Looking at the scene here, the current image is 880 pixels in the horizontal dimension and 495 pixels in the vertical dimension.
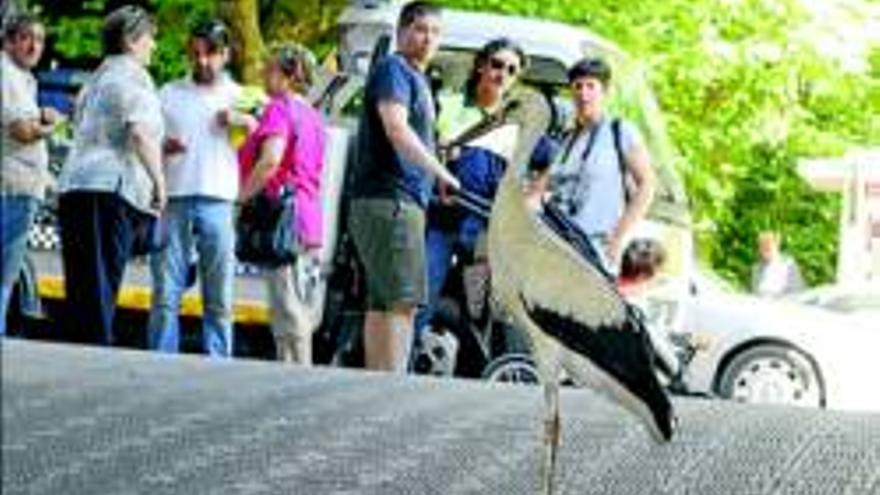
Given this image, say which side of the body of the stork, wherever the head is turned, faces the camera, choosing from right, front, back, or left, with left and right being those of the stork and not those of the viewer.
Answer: left

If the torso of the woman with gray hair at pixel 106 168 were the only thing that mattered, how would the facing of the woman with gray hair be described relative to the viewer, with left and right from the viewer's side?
facing away from the viewer and to the right of the viewer

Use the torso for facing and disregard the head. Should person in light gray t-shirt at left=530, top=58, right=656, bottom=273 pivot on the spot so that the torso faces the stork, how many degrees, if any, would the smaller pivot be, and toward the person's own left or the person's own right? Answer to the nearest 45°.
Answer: approximately 45° to the person's own left

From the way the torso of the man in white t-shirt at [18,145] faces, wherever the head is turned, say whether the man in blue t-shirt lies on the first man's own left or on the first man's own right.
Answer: on the first man's own left

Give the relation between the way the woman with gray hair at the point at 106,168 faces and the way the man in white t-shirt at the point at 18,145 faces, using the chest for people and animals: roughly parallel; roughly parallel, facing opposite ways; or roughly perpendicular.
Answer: roughly perpendicular

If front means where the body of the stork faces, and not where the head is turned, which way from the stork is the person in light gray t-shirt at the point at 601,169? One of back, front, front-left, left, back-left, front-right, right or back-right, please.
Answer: right

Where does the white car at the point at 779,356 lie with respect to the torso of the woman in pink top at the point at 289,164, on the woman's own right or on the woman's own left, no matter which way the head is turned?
on the woman's own right

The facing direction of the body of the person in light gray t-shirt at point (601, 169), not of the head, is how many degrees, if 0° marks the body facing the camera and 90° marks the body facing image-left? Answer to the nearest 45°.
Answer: approximately 45°

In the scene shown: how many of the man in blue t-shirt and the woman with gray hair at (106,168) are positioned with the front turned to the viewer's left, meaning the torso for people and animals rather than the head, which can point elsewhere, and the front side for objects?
0

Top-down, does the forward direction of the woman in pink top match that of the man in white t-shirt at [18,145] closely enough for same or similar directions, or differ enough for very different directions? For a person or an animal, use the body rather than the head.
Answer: very different directions
